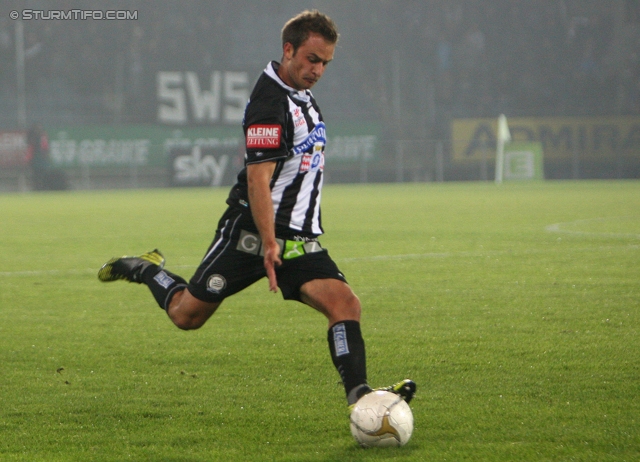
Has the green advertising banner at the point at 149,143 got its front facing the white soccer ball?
yes

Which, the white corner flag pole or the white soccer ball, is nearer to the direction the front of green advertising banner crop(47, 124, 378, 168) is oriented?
the white soccer ball

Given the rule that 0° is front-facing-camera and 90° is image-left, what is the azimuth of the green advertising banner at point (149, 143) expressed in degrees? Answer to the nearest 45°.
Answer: approximately 0°

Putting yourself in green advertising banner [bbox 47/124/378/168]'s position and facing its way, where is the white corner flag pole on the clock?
The white corner flag pole is roughly at 9 o'clock from the green advertising banner.

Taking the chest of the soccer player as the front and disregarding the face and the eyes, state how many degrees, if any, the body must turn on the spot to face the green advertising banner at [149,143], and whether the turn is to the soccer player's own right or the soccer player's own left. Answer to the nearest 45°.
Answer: approximately 135° to the soccer player's own left

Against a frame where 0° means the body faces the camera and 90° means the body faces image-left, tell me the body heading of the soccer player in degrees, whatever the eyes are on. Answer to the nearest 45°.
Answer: approximately 315°

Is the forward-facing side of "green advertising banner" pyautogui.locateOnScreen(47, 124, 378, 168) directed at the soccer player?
yes
